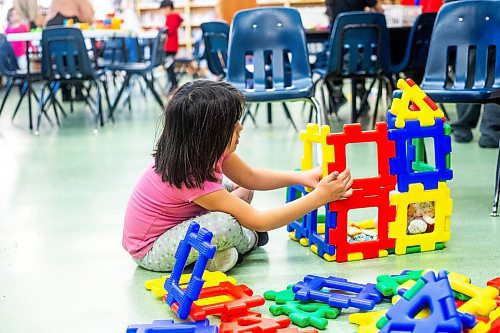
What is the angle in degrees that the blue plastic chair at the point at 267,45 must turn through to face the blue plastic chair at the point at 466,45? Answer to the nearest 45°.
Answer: approximately 45° to its left

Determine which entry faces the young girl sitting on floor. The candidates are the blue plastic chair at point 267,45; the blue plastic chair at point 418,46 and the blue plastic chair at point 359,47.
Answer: the blue plastic chair at point 267,45

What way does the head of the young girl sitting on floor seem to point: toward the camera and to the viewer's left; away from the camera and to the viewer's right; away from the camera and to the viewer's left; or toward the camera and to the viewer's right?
away from the camera and to the viewer's right

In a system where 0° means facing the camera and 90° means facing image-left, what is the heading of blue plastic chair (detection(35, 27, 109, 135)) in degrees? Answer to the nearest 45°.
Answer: approximately 225°

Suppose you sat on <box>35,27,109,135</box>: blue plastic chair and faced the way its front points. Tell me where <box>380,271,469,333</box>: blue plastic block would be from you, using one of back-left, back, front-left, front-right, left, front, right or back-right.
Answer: back-right
